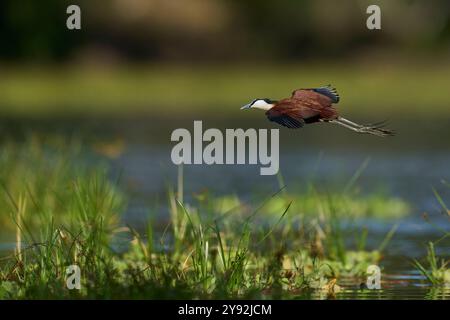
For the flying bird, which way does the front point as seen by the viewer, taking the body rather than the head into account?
to the viewer's left
